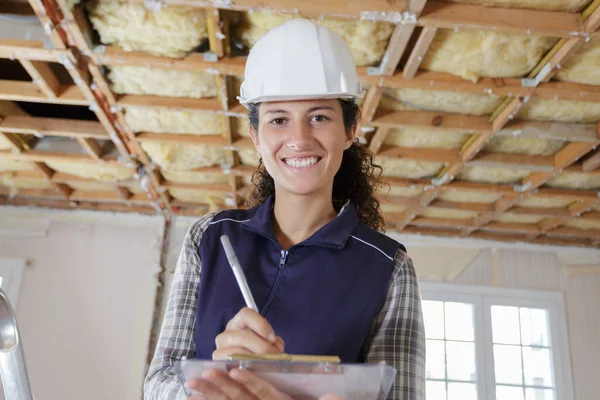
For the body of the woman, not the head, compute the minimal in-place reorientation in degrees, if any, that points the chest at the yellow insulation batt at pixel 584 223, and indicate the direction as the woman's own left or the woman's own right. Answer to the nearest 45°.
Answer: approximately 135° to the woman's own left

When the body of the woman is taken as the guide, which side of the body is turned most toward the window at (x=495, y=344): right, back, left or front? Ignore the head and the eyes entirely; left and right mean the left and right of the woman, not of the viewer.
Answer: back

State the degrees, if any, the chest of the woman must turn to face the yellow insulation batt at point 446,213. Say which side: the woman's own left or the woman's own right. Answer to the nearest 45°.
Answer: approximately 180°

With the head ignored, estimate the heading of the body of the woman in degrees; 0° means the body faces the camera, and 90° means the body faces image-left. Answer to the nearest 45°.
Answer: approximately 0°

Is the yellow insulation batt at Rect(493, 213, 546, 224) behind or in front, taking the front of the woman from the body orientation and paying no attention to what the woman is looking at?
behind
